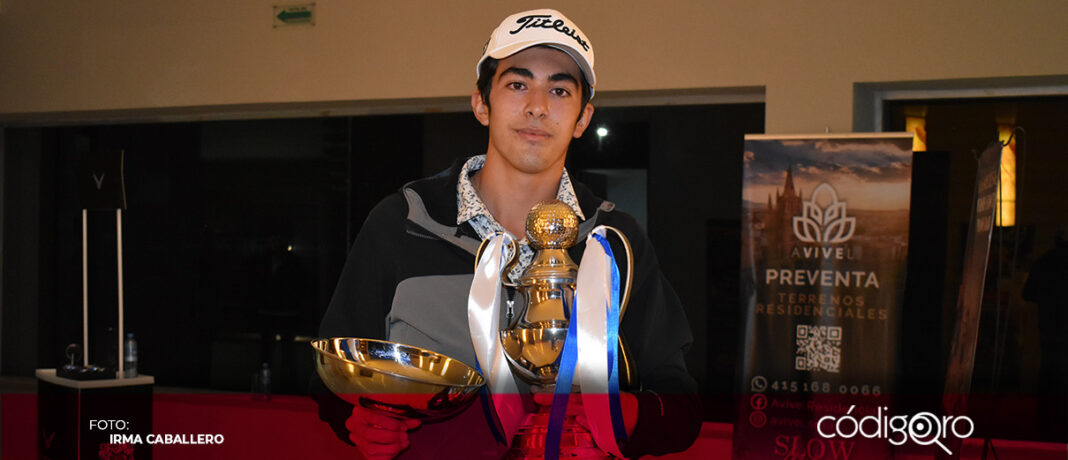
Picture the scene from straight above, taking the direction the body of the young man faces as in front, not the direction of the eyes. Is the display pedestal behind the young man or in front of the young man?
behind

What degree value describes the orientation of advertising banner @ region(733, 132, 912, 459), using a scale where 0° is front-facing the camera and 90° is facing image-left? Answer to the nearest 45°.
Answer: approximately 0°

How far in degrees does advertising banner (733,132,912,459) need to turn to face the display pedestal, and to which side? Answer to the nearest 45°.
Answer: approximately 90° to its right

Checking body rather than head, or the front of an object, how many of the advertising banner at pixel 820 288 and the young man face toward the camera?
2

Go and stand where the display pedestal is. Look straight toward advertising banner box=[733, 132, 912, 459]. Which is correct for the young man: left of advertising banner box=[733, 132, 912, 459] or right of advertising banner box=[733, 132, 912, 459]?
right

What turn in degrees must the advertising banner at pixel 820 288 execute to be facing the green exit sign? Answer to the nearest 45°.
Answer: approximately 90° to its right

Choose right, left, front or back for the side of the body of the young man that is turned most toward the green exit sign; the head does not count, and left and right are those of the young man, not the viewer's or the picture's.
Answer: back

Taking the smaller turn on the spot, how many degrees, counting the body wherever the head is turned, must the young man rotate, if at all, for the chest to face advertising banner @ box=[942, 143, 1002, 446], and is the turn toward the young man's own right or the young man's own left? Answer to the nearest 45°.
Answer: approximately 135° to the young man's own left

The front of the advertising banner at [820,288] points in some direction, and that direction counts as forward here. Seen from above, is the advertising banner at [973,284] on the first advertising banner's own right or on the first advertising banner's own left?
on the first advertising banner's own left
